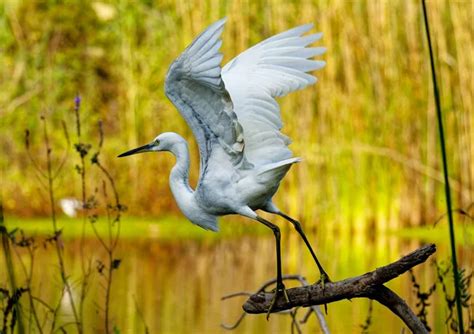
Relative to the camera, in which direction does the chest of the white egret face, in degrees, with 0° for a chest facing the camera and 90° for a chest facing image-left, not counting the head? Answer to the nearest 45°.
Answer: approximately 90°
